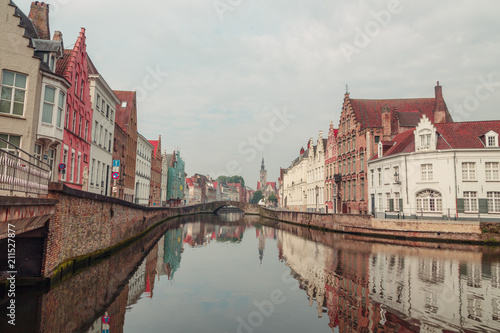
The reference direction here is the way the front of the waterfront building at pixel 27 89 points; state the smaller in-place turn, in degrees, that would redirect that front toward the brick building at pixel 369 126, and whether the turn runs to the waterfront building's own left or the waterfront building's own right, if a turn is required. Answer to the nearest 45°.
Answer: approximately 45° to the waterfront building's own left

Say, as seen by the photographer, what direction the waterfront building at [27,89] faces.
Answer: facing the viewer and to the right of the viewer

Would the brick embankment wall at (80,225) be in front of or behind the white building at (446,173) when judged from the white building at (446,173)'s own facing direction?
in front

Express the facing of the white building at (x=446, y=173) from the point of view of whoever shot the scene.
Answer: facing the viewer

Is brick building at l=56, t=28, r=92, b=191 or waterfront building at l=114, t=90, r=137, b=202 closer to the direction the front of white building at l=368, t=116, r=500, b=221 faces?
the brick building

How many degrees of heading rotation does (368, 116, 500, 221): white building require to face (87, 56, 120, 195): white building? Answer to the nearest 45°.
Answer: approximately 45° to its right

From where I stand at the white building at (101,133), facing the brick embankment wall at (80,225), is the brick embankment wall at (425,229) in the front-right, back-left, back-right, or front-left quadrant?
front-left

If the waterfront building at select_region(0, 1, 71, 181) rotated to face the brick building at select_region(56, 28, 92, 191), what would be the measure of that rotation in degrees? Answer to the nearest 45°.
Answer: approximately 90° to its left

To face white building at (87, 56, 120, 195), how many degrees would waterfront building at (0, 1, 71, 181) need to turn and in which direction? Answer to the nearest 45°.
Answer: approximately 90° to its left
